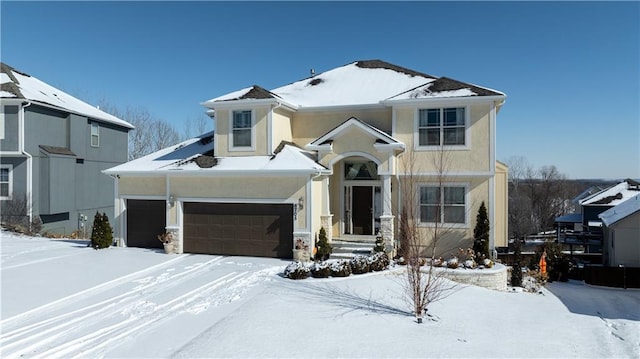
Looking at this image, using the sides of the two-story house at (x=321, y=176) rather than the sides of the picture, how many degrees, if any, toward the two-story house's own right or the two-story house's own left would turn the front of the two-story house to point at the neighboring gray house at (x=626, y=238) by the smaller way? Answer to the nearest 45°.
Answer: approximately 90° to the two-story house's own left

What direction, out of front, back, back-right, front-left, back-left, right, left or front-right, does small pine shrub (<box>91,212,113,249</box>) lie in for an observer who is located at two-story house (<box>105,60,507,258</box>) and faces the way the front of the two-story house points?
right

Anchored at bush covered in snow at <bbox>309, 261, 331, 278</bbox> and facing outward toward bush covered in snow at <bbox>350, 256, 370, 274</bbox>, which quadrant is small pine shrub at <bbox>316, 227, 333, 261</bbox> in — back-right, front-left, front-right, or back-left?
front-left

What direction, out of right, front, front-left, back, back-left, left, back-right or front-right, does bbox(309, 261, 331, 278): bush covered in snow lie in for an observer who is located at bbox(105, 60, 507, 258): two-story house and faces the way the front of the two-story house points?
front

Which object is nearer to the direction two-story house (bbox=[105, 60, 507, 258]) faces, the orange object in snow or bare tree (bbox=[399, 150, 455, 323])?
the bare tree

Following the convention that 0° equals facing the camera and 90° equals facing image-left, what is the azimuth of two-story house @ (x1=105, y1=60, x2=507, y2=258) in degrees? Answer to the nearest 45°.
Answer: approximately 0°

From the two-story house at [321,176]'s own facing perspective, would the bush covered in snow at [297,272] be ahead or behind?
ahead

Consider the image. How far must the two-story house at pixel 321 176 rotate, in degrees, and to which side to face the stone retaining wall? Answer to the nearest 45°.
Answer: approximately 45° to its left

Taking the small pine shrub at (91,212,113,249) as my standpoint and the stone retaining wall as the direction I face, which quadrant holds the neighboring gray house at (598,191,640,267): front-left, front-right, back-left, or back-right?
front-left

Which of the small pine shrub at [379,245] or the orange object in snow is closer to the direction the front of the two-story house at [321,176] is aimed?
the small pine shrub

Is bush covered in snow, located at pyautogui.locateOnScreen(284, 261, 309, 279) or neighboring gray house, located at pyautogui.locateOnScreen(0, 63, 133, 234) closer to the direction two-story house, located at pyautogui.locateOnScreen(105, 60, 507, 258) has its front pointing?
the bush covered in snow
